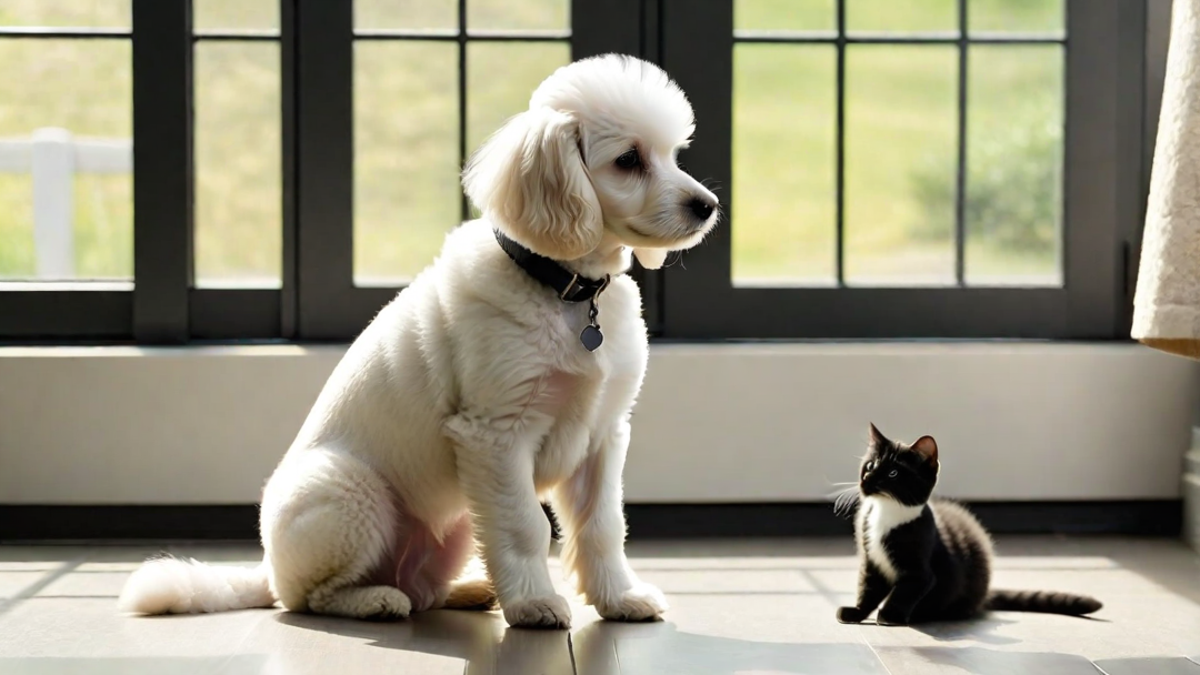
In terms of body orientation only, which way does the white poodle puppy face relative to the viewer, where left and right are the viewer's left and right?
facing the viewer and to the right of the viewer

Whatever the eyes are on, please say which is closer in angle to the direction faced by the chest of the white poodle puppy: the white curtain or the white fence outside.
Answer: the white curtain

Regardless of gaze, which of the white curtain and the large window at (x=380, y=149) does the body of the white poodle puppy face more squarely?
the white curtain

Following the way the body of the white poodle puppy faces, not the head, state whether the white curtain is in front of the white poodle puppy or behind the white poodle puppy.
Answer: in front

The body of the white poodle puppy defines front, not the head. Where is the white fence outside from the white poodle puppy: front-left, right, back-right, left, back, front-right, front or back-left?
back

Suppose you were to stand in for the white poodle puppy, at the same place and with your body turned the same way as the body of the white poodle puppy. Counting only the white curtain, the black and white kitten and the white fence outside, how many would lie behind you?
1

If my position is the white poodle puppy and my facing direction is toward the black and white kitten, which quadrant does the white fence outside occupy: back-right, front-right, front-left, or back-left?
back-left

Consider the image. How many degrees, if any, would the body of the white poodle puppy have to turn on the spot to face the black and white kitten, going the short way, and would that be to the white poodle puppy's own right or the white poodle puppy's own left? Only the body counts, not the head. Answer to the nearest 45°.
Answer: approximately 45° to the white poodle puppy's own left

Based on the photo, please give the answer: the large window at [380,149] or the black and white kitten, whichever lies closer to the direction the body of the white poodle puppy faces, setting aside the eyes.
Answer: the black and white kitten
